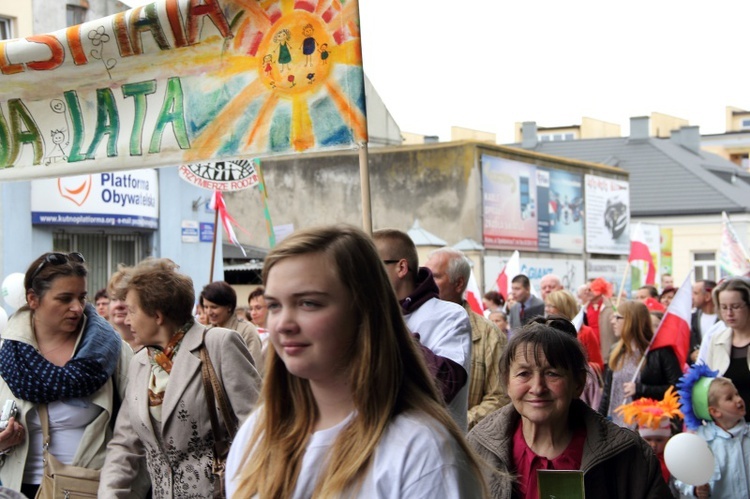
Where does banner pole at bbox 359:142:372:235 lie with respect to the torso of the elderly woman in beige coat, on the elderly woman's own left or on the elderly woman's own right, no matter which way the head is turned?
on the elderly woman's own left

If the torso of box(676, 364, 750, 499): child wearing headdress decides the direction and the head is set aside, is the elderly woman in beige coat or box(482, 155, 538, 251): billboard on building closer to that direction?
the elderly woman in beige coat

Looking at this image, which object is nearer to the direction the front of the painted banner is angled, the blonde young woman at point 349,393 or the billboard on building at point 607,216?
the blonde young woman

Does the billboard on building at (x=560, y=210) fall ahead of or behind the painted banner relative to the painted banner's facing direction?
behind

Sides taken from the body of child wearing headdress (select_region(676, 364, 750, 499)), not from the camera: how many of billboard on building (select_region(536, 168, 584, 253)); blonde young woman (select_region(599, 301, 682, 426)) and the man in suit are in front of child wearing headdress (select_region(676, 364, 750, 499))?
0

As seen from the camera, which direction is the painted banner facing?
toward the camera

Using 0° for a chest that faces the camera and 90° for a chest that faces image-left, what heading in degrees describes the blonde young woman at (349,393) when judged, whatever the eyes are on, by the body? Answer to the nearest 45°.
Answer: approximately 45°

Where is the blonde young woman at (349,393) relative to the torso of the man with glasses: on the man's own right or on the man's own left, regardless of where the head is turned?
on the man's own left

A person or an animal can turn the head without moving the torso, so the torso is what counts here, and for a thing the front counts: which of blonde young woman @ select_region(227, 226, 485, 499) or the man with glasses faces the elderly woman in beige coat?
the man with glasses

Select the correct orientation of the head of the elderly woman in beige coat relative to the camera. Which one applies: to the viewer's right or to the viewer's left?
to the viewer's left

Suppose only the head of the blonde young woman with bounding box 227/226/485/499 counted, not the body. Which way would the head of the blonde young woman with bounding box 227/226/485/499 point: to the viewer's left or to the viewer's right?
to the viewer's left

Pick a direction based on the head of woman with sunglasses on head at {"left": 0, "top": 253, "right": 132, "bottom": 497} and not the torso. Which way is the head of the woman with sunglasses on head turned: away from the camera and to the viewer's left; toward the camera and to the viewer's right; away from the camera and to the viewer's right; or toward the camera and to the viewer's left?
toward the camera and to the viewer's right

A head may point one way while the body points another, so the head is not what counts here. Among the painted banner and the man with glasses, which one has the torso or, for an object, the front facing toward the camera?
the painted banner

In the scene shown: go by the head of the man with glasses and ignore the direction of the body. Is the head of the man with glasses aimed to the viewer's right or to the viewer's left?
to the viewer's left

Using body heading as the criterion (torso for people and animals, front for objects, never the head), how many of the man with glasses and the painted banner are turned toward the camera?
1

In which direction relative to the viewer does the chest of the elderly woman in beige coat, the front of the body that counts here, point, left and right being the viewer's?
facing the viewer and to the left of the viewer

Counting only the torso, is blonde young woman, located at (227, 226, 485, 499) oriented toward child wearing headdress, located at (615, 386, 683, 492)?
no
